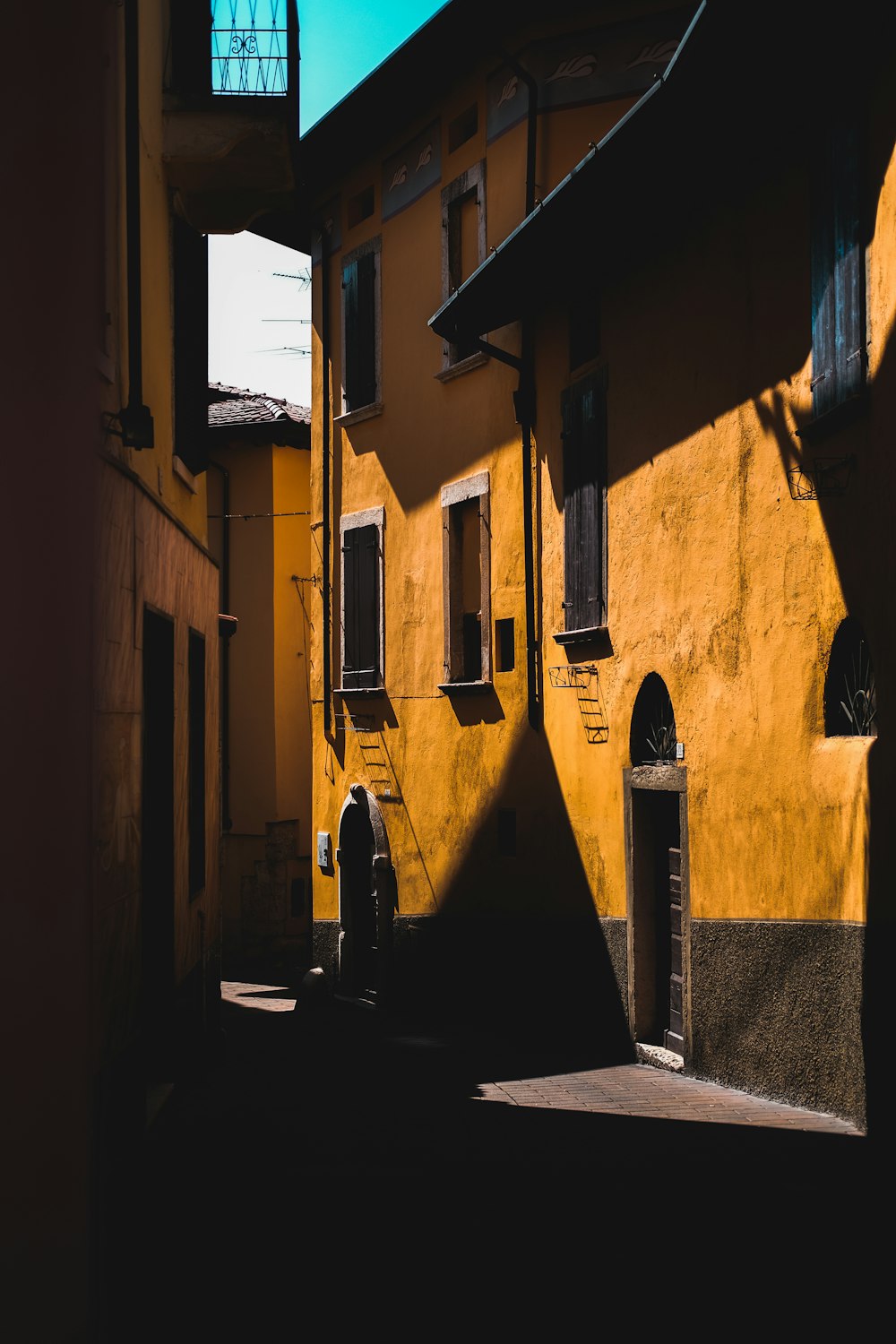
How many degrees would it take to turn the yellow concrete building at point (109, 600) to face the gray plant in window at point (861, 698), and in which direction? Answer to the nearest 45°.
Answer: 0° — it already faces it

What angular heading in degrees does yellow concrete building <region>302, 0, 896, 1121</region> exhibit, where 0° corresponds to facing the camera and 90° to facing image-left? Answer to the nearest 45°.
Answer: approximately 45°

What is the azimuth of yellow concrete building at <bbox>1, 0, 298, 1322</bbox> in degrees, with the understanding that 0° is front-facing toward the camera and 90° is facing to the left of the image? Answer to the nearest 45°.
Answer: approximately 270°

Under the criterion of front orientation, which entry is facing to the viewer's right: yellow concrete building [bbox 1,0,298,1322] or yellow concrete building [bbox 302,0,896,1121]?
yellow concrete building [bbox 1,0,298,1322]

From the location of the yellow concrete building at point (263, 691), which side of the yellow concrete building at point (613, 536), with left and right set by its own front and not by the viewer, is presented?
right

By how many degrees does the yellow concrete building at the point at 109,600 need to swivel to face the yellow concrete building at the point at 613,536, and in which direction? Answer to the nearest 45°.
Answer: approximately 45° to its left

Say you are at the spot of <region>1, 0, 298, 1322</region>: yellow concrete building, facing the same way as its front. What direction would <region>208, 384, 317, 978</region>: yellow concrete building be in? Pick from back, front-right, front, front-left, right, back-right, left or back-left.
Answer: left

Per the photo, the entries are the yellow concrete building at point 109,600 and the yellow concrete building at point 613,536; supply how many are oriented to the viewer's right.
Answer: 1
